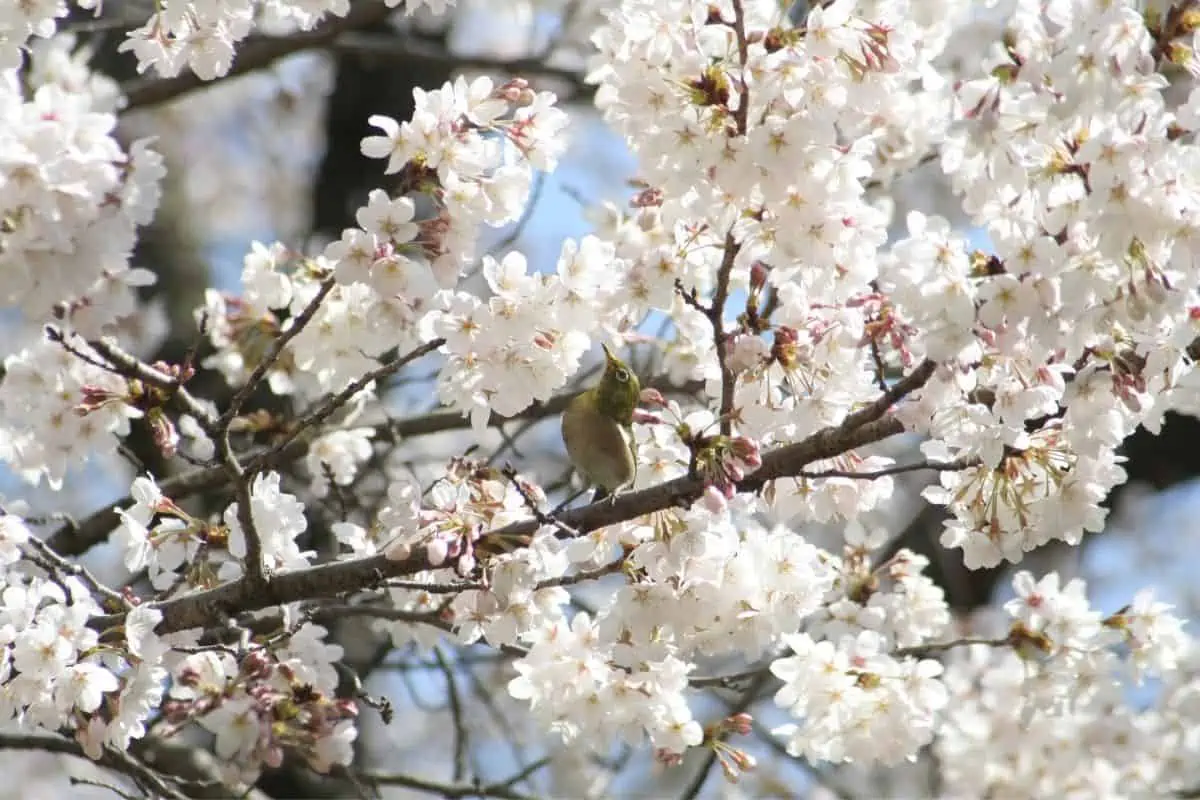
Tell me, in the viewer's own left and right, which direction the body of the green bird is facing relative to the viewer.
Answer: facing the viewer and to the left of the viewer
